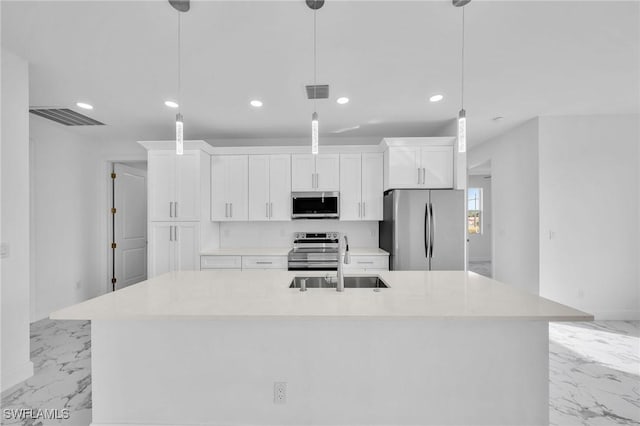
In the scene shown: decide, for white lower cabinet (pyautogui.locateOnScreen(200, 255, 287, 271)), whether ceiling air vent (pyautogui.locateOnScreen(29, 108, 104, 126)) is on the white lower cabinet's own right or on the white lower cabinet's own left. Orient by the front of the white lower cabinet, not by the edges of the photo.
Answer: on the white lower cabinet's own right

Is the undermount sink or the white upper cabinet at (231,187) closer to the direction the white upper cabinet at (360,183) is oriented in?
the undermount sink

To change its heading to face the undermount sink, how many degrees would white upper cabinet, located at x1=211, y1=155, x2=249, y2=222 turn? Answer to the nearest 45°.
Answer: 0° — it already faces it

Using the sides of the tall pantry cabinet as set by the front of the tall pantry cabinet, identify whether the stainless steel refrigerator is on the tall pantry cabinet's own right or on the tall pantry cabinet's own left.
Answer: on the tall pantry cabinet's own left

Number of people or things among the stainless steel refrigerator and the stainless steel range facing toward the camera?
2

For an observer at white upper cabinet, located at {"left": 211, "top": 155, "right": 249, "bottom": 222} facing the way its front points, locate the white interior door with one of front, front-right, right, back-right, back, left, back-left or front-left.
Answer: back-right

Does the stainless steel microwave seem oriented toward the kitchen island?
yes

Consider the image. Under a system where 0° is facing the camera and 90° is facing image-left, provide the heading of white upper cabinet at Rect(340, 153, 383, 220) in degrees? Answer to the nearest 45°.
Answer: approximately 0°

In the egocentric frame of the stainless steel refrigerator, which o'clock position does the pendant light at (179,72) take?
The pendant light is roughly at 1 o'clock from the stainless steel refrigerator.

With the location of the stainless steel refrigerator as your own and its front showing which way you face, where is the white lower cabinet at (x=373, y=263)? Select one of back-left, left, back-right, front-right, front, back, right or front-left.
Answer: right
